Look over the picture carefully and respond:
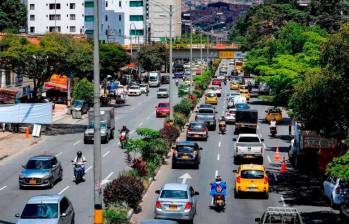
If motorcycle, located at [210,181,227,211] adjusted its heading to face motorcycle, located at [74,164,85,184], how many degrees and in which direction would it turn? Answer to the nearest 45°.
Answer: approximately 45° to its left

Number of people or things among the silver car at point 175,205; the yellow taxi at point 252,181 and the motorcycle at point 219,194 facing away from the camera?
3

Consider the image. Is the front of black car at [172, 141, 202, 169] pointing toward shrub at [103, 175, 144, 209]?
no

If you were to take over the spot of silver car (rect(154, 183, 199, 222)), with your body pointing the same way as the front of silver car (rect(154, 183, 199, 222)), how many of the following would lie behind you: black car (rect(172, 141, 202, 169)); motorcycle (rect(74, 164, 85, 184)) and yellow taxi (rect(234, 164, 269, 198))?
0

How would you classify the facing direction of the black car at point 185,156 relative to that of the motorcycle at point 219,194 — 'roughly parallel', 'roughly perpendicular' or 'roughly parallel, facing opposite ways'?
roughly parallel

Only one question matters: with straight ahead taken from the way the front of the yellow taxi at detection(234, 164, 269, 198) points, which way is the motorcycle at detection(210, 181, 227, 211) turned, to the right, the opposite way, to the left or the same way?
the same way

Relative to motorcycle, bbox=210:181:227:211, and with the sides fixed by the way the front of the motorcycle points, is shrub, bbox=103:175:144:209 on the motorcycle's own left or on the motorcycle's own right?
on the motorcycle's own left

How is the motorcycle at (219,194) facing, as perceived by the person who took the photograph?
facing away from the viewer

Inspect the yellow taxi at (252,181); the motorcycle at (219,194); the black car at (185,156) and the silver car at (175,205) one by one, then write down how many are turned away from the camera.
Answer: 4

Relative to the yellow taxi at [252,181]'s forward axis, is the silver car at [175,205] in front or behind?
behind

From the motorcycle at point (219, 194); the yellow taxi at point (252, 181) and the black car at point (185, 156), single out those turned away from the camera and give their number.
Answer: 3

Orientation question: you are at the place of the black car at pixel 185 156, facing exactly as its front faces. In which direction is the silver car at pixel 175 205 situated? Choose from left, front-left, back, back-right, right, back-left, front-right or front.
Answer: back

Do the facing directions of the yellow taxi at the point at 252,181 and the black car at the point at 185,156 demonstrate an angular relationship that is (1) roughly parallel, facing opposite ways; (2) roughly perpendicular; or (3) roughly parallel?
roughly parallel

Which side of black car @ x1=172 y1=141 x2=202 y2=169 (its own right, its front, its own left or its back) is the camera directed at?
back

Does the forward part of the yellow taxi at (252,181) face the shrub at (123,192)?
no

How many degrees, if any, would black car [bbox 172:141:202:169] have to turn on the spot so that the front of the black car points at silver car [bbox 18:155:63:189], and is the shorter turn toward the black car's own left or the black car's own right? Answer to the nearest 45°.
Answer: approximately 135° to the black car's own left

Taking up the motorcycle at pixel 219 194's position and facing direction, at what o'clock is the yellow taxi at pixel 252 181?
The yellow taxi is roughly at 1 o'clock from the motorcycle.

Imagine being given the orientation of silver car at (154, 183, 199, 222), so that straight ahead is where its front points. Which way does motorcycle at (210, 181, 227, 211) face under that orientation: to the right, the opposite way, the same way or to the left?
the same way

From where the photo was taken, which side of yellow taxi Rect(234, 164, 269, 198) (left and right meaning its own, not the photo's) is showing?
back
